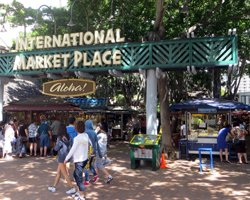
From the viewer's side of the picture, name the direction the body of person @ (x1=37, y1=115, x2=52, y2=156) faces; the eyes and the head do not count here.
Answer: away from the camera

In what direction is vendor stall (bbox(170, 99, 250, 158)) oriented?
toward the camera

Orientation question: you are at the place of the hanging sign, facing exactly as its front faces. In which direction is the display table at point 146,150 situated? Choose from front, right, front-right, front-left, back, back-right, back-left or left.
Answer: front-left

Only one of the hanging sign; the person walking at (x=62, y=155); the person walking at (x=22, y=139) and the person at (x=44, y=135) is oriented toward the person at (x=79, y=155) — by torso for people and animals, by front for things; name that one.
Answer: the hanging sign

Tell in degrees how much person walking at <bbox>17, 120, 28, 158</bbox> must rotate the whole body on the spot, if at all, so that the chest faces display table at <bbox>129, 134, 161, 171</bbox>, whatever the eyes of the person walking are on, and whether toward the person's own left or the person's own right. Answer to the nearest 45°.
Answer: approximately 135° to the person's own right

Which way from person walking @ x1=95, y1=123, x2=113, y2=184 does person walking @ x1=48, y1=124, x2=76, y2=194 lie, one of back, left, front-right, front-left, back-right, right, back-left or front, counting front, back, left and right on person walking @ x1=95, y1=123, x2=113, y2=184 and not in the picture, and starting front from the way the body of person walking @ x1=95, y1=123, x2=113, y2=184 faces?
front-left

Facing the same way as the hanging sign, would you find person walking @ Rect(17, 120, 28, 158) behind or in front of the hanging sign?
behind

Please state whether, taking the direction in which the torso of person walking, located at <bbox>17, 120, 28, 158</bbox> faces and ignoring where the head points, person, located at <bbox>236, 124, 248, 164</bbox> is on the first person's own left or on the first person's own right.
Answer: on the first person's own right
